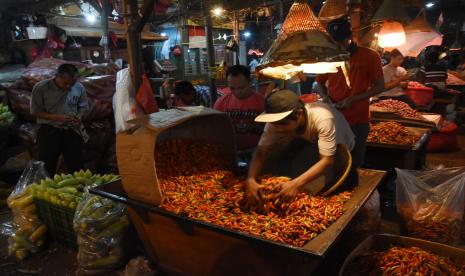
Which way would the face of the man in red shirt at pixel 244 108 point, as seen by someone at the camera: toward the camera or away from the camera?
toward the camera

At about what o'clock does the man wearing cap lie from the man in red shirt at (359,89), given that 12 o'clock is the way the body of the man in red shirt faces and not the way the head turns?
The man wearing cap is roughly at 11 o'clock from the man in red shirt.

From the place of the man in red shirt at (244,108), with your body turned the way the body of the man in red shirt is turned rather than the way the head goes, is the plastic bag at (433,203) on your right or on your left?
on your left

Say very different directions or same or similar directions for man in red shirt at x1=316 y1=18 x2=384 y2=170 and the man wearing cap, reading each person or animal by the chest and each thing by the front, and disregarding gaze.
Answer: same or similar directions

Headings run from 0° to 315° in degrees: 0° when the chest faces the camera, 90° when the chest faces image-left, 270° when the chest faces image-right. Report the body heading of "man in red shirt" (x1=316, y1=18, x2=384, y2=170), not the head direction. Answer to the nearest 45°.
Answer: approximately 45°

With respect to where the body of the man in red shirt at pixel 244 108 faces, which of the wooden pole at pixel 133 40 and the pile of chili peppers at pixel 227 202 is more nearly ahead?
the pile of chili peppers

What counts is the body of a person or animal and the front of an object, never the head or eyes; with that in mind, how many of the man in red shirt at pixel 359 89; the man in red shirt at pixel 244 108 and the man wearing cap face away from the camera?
0

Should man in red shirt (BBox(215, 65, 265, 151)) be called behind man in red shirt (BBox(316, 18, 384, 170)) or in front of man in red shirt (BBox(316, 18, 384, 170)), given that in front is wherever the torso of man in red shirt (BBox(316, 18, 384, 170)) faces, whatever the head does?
in front

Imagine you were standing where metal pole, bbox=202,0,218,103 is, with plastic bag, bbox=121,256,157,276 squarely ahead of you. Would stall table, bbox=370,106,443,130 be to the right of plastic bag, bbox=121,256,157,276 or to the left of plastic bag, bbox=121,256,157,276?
left

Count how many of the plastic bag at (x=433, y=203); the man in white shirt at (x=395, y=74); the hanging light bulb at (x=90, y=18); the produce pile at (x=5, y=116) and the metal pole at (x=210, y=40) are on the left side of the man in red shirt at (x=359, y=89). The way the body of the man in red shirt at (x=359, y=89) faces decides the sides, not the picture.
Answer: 1

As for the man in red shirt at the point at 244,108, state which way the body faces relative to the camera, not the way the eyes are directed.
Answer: toward the camera

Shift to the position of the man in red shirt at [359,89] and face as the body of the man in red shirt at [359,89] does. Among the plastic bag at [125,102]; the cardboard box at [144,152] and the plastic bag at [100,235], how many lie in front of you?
3

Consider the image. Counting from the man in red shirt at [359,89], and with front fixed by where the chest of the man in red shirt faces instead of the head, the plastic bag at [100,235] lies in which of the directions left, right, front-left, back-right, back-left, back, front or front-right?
front

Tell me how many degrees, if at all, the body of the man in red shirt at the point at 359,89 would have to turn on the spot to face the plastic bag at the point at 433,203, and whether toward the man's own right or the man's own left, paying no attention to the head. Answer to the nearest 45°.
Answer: approximately 90° to the man's own left

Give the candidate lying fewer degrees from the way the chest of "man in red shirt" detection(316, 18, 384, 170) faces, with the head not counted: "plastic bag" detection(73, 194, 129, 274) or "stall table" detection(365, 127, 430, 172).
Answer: the plastic bag
